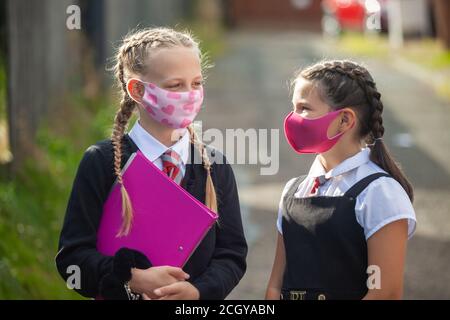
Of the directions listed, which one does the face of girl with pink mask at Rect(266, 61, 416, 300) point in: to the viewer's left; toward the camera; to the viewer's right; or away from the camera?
to the viewer's left

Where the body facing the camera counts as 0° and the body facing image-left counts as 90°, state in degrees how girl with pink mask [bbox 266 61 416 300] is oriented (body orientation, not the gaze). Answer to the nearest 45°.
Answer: approximately 45°

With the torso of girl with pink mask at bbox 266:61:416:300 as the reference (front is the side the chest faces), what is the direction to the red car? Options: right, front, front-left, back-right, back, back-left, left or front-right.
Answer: back-right

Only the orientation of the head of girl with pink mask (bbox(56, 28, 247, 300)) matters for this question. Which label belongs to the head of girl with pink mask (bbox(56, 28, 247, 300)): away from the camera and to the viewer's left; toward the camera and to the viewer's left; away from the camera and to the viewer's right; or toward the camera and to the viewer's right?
toward the camera and to the viewer's right

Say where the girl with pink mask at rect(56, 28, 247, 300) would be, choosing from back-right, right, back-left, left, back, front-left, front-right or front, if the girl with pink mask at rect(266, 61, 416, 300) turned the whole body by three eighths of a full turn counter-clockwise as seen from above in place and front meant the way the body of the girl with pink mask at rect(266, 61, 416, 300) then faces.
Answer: back
